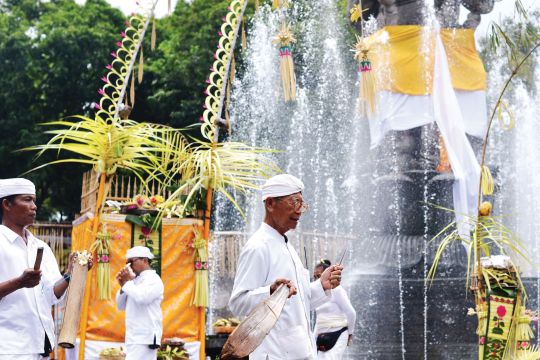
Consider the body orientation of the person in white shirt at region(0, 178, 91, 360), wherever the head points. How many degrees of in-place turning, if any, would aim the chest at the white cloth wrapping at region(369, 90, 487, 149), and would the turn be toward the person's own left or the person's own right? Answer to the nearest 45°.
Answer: approximately 90° to the person's own left

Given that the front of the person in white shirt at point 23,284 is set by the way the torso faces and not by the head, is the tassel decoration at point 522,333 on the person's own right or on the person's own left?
on the person's own left

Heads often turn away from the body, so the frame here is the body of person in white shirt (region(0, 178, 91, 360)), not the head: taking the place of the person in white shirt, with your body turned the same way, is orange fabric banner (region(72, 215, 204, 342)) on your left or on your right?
on your left

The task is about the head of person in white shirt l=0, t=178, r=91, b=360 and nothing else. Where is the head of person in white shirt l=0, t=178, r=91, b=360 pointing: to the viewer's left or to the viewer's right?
to the viewer's right

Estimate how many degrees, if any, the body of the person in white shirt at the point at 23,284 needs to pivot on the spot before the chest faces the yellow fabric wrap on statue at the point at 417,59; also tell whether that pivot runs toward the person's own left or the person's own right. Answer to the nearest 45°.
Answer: approximately 90° to the person's own left

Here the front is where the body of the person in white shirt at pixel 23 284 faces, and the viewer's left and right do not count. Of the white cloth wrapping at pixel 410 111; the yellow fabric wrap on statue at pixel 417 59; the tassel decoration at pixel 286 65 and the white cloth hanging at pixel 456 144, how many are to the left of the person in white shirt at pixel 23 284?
4

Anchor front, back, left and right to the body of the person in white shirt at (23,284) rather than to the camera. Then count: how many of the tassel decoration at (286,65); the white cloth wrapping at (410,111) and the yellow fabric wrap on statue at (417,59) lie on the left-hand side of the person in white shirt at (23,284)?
3

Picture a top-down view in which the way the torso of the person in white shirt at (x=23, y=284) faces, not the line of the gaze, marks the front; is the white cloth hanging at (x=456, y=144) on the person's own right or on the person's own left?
on the person's own left

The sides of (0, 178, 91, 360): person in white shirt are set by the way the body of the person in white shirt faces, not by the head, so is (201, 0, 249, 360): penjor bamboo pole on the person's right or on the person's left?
on the person's left

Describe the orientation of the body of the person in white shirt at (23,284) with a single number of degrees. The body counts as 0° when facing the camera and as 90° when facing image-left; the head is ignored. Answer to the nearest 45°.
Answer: approximately 315°
